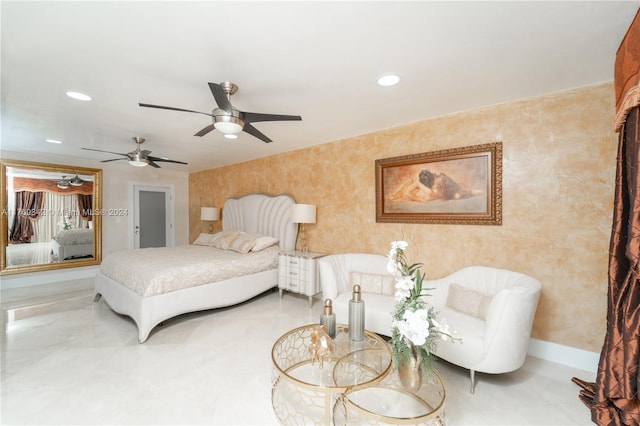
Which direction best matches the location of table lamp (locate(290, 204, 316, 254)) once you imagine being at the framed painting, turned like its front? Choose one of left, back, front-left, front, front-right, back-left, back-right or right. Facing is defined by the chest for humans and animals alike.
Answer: front-right

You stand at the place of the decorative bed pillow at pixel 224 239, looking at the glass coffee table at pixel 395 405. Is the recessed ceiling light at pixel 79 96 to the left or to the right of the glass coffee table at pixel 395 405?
right

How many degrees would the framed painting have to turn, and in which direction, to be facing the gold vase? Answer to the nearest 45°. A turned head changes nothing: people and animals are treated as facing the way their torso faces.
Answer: approximately 45° to its left

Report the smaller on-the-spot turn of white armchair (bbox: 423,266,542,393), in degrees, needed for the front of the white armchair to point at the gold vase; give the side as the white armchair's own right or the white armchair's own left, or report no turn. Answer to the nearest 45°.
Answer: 0° — it already faces it

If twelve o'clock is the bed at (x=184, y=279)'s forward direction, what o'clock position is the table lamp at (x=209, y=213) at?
The table lamp is roughly at 5 o'clock from the bed.

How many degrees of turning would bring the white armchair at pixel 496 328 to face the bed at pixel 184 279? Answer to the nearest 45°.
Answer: approximately 45° to its right

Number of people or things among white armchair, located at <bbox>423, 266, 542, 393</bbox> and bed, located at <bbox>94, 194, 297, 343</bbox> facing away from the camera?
0

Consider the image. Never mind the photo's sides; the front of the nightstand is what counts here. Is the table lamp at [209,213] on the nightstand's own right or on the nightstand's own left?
on the nightstand's own right

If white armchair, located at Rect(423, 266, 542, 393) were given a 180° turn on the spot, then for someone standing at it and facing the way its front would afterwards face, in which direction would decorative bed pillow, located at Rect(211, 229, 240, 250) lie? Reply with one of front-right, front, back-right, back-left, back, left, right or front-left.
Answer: back-left

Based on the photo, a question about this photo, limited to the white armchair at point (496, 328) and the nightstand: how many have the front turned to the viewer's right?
0

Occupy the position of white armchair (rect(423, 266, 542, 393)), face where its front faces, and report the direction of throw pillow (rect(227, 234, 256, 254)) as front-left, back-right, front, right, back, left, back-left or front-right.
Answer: front-right

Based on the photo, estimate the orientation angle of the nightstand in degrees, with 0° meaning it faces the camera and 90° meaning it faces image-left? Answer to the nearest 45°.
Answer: approximately 45°

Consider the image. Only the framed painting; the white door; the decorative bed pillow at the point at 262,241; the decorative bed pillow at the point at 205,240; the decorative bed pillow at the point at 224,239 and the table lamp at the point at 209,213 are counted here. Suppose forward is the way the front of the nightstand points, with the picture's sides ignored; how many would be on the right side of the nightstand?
5

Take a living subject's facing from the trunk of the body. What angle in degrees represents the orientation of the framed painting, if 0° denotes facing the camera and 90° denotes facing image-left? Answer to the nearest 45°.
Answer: approximately 45°

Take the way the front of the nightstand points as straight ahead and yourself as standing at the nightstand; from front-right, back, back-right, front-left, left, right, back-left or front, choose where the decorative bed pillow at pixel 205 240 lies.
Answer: right

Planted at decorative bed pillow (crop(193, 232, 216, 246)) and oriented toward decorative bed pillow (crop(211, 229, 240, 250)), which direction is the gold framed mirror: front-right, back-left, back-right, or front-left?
back-right

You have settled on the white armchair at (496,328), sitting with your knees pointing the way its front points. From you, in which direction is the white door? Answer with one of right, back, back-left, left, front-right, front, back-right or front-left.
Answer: front-right
